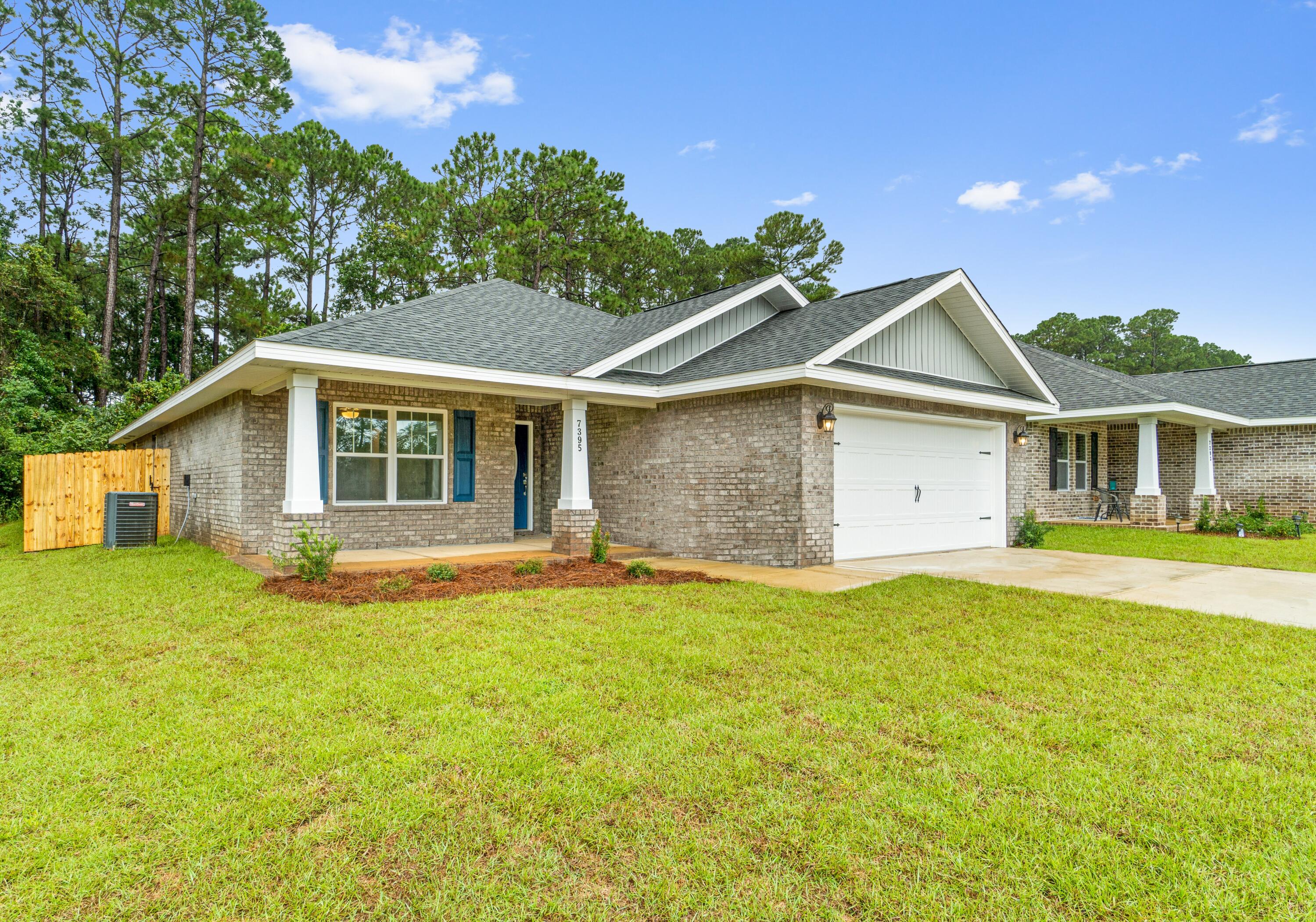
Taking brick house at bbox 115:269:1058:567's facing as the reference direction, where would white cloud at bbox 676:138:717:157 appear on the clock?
The white cloud is roughly at 8 o'clock from the brick house.

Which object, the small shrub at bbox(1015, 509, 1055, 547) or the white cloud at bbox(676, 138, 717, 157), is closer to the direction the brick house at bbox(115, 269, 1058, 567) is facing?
the small shrub

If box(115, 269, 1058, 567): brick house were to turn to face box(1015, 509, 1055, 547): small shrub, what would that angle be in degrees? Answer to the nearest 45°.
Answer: approximately 45° to its left

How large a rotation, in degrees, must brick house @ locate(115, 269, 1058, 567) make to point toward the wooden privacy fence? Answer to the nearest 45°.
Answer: approximately 135° to its right

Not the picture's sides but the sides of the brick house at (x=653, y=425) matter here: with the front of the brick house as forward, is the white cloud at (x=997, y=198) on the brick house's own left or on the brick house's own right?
on the brick house's own left

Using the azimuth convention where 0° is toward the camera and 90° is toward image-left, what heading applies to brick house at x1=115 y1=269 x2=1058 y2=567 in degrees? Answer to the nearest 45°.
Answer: approximately 315°

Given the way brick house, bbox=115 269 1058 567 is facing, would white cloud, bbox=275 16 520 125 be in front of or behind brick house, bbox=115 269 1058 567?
behind
